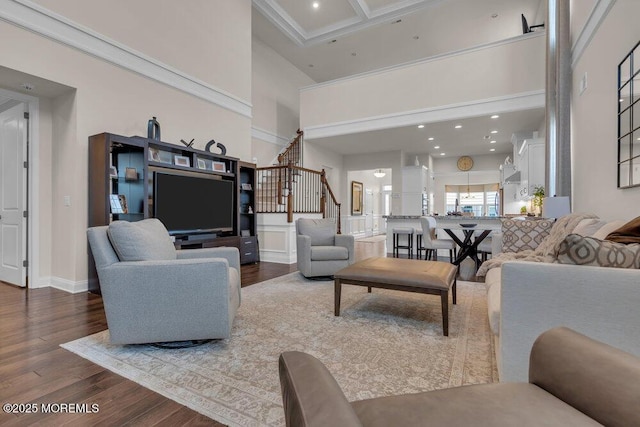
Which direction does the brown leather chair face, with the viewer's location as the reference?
facing away from the viewer and to the left of the viewer

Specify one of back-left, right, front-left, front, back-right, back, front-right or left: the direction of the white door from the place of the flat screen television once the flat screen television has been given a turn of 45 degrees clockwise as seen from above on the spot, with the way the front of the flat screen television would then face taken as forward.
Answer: right

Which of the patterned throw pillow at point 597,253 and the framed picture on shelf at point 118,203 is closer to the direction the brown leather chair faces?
the framed picture on shelf

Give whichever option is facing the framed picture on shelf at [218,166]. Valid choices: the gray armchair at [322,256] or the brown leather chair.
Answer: the brown leather chair

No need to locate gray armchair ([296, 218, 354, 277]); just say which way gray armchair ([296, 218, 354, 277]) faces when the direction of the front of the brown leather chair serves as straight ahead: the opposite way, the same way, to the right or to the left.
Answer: the opposite way

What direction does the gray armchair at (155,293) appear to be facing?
to the viewer's right

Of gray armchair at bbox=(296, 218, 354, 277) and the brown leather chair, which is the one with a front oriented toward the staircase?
the brown leather chair

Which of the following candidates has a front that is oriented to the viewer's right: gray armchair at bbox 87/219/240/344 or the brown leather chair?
the gray armchair

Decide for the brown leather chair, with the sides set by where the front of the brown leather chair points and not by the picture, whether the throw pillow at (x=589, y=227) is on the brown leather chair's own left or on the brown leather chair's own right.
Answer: on the brown leather chair's own right

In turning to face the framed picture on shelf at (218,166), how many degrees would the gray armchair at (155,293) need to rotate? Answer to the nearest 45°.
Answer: approximately 90° to its left

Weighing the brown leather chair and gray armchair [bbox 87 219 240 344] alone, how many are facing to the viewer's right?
1
